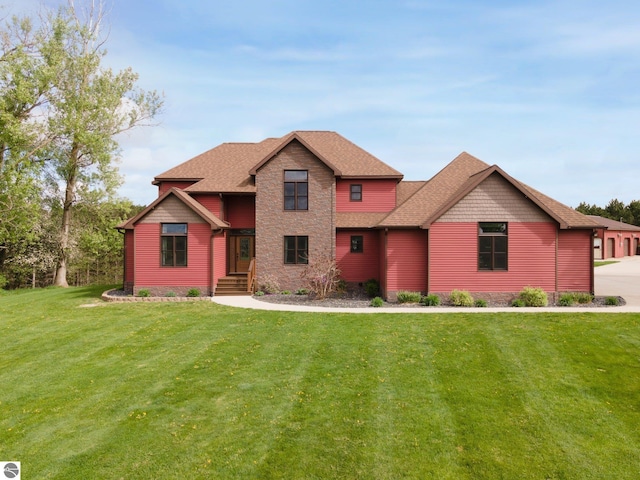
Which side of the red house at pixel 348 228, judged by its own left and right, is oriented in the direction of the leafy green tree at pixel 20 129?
right

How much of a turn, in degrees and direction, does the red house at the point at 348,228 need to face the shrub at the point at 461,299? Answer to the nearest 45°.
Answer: approximately 45° to its left

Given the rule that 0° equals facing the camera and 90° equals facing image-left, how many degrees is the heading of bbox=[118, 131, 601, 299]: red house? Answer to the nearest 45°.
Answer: approximately 0°

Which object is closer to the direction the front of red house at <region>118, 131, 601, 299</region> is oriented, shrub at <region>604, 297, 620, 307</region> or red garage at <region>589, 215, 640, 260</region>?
the shrub

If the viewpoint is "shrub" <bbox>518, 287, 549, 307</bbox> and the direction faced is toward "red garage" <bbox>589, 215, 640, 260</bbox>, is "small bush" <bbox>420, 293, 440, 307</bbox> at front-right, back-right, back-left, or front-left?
back-left

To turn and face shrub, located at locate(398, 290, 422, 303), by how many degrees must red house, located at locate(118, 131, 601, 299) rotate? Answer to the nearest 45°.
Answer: approximately 45° to its left

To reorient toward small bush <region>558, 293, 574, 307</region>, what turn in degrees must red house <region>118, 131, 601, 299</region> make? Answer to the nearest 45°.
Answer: approximately 90° to its left

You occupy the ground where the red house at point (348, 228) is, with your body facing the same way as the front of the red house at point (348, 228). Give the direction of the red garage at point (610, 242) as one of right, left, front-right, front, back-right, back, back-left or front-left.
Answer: back-left

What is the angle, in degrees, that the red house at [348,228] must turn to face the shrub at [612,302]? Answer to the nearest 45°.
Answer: approximately 90° to its left
